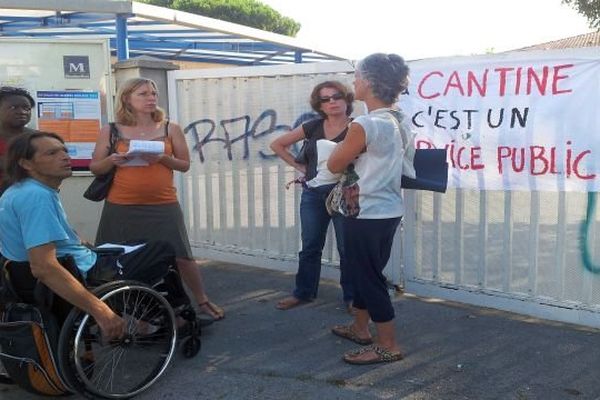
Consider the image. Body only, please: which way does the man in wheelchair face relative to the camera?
to the viewer's right

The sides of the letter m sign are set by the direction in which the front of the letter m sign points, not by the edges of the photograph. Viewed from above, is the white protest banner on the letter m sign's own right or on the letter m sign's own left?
on the letter m sign's own left

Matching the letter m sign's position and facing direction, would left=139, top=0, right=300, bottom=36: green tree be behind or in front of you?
behind

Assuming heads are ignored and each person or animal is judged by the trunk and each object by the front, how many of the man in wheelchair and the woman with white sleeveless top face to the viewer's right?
1

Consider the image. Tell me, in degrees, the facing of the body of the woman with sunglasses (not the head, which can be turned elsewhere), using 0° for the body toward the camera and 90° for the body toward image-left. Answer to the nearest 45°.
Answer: approximately 0°

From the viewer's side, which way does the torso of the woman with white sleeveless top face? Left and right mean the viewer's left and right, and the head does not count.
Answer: facing away from the viewer and to the left of the viewer

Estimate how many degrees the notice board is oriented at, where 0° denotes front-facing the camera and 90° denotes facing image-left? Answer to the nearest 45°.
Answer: approximately 0°
